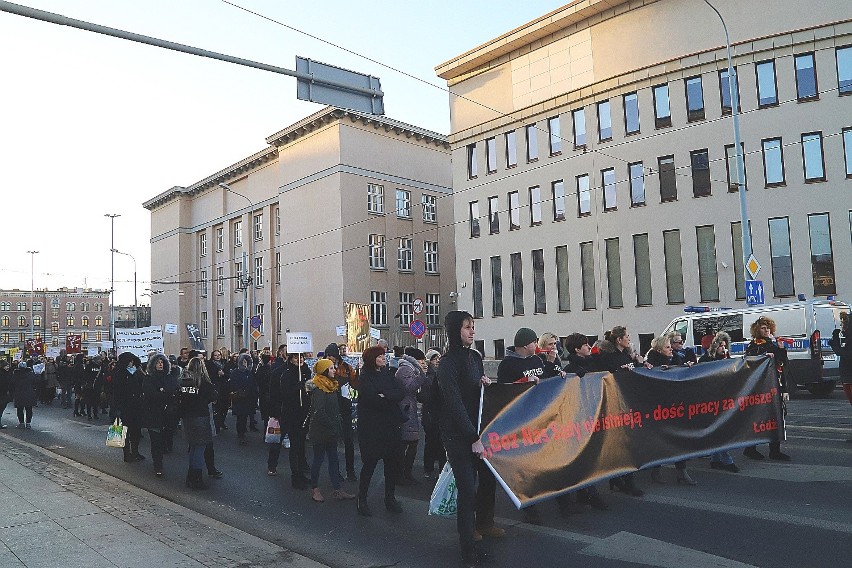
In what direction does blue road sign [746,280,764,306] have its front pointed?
toward the camera

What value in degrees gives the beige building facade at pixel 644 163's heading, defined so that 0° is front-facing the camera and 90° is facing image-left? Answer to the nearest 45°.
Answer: approximately 45°

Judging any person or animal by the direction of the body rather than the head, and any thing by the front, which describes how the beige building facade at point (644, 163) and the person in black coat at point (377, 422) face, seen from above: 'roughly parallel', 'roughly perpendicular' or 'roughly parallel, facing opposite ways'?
roughly perpendicular

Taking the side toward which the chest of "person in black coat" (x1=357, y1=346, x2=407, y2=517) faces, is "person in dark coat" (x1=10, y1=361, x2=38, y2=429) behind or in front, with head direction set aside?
behind

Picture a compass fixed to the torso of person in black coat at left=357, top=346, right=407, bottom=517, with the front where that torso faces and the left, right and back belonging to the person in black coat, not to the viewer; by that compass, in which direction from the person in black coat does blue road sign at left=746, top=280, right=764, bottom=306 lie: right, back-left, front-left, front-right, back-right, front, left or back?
left

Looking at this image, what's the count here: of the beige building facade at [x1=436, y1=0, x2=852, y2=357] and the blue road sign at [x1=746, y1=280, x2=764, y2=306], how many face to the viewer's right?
0

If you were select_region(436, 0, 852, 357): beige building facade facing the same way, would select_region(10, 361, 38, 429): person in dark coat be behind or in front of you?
in front

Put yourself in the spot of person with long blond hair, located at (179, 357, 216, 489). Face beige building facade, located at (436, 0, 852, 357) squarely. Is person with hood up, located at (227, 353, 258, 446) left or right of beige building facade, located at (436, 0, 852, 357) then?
left

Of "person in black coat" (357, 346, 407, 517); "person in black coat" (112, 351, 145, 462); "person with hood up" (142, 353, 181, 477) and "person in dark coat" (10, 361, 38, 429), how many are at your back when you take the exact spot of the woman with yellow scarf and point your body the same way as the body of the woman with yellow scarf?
3

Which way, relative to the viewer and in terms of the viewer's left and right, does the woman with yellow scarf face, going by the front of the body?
facing the viewer and to the right of the viewer

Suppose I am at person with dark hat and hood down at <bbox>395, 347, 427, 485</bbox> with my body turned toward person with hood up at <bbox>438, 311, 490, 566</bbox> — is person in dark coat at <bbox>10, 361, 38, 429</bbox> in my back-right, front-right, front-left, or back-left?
back-right
